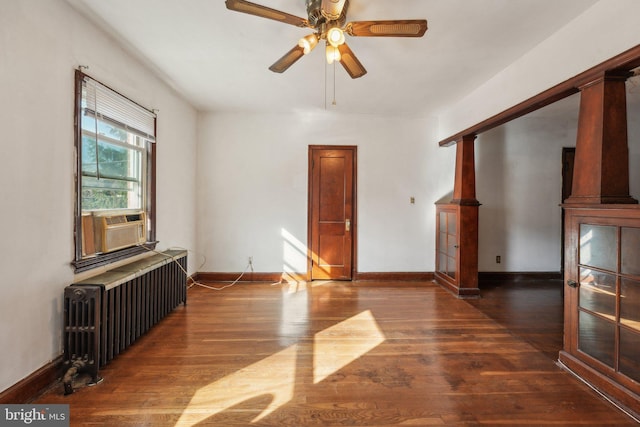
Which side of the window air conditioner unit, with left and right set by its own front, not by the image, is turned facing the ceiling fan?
front

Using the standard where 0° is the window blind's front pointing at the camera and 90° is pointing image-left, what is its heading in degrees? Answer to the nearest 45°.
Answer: approximately 315°

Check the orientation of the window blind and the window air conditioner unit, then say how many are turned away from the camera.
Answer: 0

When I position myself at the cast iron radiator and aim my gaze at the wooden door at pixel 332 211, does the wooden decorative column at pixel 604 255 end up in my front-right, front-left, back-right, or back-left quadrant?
front-right

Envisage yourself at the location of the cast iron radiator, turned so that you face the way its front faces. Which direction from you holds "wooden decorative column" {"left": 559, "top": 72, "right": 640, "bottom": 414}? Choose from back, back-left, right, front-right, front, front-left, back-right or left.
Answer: front

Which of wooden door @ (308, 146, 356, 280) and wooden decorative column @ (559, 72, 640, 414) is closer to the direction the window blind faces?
the wooden decorative column

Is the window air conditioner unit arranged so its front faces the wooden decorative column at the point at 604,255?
yes

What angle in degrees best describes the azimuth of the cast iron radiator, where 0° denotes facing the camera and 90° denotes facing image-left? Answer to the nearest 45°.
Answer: approximately 315°

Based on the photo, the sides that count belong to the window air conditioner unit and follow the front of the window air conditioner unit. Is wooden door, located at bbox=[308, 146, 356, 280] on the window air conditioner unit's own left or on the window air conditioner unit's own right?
on the window air conditioner unit's own left

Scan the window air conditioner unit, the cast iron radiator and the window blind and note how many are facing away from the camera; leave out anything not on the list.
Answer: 0

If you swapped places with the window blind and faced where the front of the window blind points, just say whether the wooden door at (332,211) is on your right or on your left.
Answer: on your left

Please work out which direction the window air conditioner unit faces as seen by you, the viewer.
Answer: facing the viewer and to the right of the viewer
